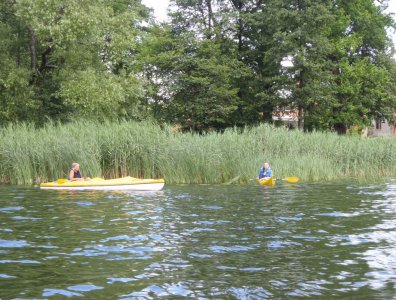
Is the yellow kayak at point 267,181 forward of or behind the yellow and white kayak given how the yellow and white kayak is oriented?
forward

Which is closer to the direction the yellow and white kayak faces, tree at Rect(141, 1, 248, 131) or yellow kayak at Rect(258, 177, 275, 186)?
the yellow kayak

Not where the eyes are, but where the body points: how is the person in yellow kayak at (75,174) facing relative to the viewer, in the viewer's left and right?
facing to the right of the viewer

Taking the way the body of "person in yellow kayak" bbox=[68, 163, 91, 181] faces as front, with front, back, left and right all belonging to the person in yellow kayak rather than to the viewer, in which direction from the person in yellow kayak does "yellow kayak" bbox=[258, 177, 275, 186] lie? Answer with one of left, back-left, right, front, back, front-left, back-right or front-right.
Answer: front

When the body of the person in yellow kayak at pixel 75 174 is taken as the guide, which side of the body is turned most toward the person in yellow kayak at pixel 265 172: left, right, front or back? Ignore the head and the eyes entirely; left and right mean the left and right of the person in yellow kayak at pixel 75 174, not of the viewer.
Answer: front

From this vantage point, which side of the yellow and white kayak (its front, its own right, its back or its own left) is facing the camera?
right

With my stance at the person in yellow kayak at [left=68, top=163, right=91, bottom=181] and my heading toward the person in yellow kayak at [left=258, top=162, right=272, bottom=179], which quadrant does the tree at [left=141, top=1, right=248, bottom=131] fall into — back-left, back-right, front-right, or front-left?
front-left

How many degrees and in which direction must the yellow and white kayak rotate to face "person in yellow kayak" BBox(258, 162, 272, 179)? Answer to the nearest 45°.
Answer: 0° — it already faces them

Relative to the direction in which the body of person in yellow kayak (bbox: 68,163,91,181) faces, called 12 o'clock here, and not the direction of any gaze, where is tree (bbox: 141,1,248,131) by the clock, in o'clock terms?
The tree is roughly at 10 o'clock from the person in yellow kayak.
